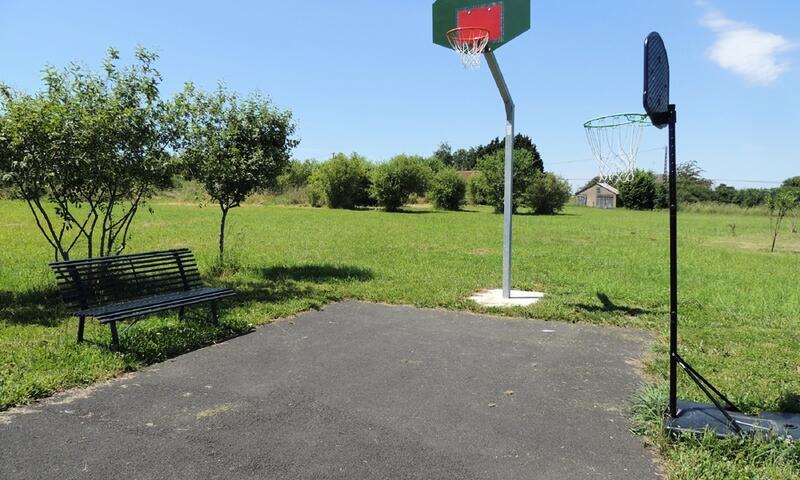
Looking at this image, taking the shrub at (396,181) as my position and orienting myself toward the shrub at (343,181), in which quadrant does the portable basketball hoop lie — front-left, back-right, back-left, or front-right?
back-left

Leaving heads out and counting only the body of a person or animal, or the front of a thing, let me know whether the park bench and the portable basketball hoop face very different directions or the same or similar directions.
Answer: very different directions

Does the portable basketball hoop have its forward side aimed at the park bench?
yes

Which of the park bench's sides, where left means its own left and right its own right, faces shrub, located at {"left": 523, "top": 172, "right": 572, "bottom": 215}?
left

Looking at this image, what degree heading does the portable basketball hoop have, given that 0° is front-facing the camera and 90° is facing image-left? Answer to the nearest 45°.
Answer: approximately 90°

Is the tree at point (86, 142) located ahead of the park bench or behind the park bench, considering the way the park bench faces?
behind

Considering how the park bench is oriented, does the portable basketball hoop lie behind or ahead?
ahead

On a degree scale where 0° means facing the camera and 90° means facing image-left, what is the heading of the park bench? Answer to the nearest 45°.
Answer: approximately 315°

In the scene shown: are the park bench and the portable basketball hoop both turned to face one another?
yes

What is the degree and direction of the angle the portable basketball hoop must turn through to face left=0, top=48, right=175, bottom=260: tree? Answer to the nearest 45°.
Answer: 0° — it already faces it

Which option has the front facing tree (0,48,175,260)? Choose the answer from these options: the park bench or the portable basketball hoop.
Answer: the portable basketball hoop

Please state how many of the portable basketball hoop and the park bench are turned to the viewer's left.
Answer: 1
